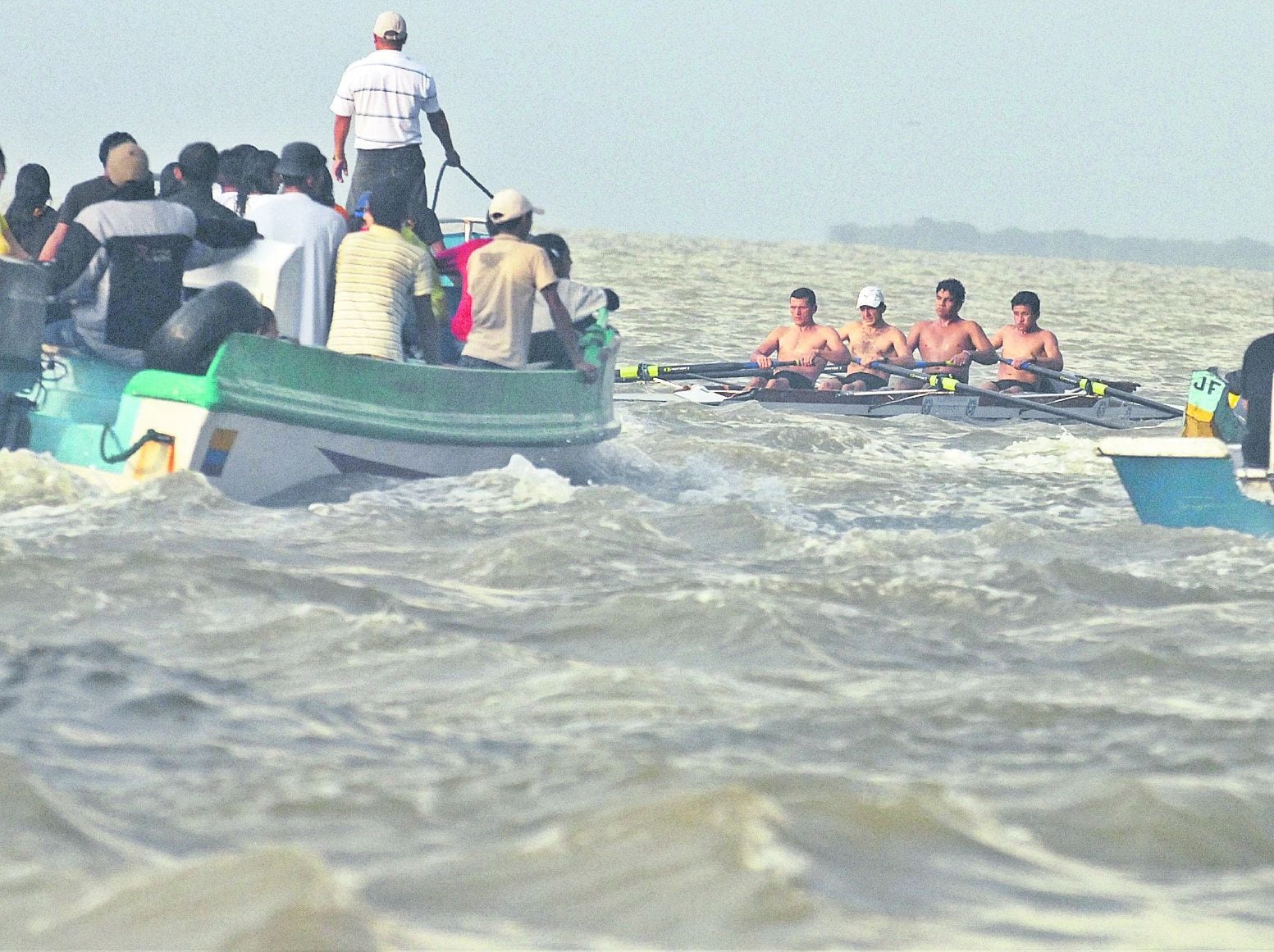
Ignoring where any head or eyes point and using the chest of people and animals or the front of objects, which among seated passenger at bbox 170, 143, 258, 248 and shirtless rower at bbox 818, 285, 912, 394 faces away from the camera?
the seated passenger

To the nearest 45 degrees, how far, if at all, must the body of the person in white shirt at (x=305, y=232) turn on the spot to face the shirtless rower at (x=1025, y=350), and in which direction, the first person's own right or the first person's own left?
approximately 45° to the first person's own right

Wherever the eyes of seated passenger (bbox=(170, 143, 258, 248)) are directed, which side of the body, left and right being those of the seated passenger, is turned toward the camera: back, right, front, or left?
back

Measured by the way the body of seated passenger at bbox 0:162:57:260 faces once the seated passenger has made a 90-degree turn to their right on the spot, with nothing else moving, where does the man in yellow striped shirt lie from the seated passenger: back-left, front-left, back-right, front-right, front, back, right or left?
front-right

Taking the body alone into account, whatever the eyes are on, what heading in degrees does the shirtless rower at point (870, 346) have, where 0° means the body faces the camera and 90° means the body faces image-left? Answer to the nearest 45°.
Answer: approximately 45°

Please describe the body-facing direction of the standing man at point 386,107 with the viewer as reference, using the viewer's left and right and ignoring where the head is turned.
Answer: facing away from the viewer

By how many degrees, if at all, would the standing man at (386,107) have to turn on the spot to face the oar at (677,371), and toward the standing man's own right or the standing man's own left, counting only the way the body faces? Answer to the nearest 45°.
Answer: approximately 45° to the standing man's own right

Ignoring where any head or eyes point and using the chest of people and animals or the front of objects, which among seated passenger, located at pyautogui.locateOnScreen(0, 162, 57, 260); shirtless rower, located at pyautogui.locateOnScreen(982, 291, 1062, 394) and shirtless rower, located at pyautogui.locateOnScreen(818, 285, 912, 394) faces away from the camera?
the seated passenger

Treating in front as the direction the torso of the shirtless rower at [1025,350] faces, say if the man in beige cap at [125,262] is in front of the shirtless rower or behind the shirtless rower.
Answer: in front
